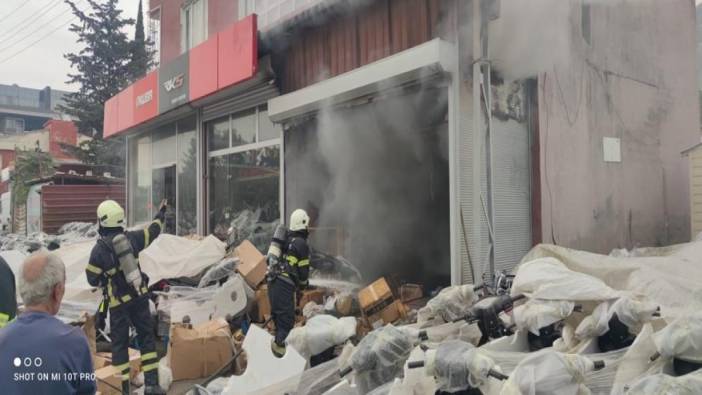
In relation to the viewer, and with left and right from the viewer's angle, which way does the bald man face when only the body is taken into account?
facing away from the viewer and to the right of the viewer

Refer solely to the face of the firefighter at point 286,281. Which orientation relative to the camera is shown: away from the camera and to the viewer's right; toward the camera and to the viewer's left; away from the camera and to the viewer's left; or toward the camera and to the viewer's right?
away from the camera and to the viewer's right

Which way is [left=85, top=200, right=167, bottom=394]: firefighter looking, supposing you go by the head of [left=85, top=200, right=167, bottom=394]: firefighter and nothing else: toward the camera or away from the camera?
away from the camera

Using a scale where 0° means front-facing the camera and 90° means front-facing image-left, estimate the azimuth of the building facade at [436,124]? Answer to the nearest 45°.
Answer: approximately 45°

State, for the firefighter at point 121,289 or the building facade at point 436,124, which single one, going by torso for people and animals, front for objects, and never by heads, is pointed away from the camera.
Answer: the firefighter

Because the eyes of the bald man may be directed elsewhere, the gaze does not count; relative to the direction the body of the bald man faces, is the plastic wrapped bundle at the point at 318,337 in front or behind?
in front

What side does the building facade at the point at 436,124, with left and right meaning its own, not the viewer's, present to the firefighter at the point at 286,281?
front

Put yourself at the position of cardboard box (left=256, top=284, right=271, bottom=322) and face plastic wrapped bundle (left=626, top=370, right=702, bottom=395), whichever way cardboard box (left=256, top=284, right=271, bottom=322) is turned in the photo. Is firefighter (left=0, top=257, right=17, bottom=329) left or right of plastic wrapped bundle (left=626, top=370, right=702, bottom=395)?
right

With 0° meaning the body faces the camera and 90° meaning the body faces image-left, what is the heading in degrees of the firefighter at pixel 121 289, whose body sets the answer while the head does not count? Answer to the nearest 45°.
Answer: approximately 180°

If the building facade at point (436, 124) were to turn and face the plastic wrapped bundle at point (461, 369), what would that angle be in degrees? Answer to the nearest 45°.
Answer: approximately 45° to its left

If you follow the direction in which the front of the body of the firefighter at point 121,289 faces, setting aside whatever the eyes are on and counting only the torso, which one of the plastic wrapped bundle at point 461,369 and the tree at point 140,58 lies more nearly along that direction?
the tree

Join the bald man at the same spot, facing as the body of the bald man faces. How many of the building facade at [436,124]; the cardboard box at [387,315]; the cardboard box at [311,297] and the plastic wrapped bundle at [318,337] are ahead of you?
4

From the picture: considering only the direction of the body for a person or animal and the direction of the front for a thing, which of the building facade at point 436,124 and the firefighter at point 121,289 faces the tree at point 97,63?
the firefighter

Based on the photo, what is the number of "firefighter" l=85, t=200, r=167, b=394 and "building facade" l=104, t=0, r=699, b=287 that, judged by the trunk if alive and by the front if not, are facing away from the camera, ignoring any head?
1

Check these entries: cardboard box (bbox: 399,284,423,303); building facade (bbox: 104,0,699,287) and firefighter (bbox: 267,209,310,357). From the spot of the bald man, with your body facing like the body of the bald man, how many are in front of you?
3

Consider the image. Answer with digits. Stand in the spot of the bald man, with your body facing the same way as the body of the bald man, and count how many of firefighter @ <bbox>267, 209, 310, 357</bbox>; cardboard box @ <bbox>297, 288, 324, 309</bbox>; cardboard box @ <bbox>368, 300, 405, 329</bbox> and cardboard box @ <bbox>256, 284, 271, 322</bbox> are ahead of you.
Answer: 4

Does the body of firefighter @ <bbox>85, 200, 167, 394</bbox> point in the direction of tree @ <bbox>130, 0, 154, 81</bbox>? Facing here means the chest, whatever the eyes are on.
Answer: yes

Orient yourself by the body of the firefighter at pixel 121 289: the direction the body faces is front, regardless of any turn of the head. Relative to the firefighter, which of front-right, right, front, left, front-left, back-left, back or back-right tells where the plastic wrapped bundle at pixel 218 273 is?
front-right

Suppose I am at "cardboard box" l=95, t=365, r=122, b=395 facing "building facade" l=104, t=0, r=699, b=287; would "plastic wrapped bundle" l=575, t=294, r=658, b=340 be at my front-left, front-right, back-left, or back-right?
front-right
